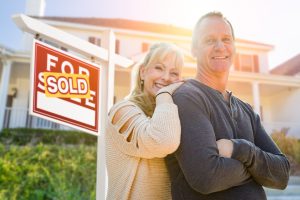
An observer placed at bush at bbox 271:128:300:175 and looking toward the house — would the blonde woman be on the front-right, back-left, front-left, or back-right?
back-left

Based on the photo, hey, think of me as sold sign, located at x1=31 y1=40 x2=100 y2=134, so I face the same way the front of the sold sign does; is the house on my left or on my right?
on my left

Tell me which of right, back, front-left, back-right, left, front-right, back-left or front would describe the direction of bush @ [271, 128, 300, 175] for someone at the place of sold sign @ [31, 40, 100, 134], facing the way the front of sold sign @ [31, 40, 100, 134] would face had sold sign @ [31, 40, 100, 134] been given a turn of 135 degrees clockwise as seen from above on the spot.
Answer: back-right

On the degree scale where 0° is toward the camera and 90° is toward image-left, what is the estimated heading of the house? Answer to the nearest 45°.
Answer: approximately 315°

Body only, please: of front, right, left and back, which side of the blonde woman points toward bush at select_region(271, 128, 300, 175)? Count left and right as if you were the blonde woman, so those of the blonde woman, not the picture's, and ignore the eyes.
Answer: left

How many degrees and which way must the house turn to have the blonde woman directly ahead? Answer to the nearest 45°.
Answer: approximately 45° to its right
